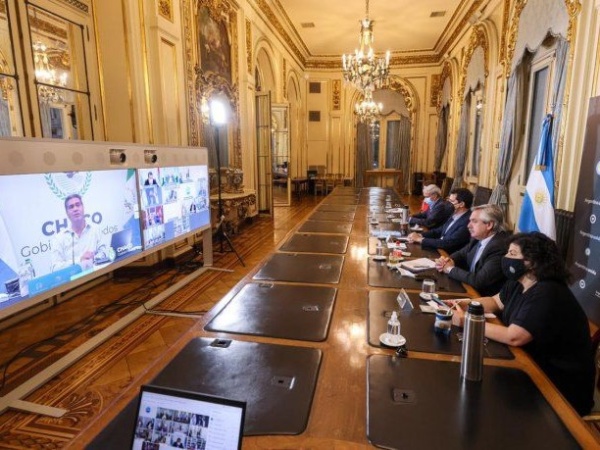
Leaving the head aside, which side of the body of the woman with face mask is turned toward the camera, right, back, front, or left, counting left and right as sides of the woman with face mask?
left

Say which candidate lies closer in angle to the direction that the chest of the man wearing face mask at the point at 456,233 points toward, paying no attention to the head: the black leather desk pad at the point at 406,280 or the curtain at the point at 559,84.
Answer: the black leather desk pad

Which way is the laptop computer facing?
toward the camera

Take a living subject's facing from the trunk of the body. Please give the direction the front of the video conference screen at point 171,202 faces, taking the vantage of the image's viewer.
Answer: facing the viewer and to the right of the viewer

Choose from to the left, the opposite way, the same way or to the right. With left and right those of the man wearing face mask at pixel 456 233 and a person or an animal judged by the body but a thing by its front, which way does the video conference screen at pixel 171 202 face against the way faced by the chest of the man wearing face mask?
the opposite way

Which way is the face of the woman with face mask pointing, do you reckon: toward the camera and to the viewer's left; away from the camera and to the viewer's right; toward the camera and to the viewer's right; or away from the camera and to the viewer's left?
toward the camera and to the viewer's left

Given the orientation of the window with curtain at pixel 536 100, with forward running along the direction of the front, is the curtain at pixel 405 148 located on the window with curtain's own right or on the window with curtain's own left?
on the window with curtain's own right

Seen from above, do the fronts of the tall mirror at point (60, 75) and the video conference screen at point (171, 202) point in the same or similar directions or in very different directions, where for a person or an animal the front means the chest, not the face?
same or similar directions

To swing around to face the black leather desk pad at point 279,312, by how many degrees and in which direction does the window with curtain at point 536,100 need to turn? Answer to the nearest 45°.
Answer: approximately 90° to its left

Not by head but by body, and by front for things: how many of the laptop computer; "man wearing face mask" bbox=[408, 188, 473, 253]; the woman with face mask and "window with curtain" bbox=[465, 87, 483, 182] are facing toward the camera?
1

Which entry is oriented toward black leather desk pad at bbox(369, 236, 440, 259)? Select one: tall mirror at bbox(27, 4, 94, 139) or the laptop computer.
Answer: the tall mirror

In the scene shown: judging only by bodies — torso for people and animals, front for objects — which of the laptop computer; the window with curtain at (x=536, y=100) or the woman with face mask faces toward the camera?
the laptop computer

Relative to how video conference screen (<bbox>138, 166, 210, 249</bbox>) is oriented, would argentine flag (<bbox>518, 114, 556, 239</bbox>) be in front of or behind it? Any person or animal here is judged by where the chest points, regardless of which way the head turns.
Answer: in front

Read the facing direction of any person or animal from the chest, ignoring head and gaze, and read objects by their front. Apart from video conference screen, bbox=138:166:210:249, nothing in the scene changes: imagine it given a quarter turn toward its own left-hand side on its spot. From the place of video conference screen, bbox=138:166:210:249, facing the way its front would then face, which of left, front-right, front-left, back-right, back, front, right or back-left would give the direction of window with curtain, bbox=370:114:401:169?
front

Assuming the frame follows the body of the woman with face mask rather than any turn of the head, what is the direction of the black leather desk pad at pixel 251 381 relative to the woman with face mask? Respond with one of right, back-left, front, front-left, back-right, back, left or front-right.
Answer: front-left

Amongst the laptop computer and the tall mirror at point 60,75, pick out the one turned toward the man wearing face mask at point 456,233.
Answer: the tall mirror

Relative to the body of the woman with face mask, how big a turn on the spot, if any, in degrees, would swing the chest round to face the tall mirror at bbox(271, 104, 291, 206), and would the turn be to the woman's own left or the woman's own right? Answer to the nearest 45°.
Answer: approximately 45° to the woman's own right

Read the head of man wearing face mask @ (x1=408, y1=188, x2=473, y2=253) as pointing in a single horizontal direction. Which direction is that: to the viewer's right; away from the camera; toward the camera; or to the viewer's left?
to the viewer's left

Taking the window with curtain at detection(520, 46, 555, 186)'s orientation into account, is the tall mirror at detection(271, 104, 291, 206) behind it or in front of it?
in front

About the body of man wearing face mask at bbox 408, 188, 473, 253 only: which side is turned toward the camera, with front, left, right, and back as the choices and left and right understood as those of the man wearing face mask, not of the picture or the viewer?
left
